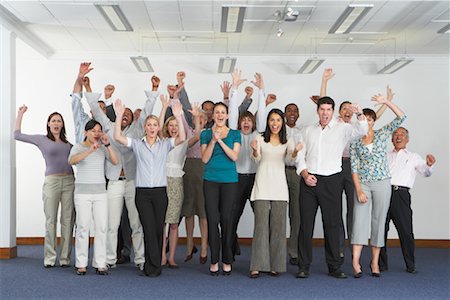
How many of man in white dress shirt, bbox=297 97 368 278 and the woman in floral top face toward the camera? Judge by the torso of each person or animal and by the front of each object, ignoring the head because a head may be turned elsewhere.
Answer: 2

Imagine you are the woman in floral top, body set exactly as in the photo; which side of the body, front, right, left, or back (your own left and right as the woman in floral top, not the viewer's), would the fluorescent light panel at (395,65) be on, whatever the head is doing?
back

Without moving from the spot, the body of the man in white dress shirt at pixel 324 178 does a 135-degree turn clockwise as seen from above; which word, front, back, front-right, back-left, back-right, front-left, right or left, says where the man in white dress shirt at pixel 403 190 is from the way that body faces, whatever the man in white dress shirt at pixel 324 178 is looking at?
right

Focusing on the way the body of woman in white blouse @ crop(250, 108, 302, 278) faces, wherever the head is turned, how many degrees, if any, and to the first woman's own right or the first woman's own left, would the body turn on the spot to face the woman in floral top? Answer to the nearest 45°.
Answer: approximately 90° to the first woman's own left

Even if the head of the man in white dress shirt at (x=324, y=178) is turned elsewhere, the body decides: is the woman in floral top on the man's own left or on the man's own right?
on the man's own left

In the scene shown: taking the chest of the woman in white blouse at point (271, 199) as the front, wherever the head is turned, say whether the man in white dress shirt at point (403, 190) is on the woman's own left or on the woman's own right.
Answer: on the woman's own left
